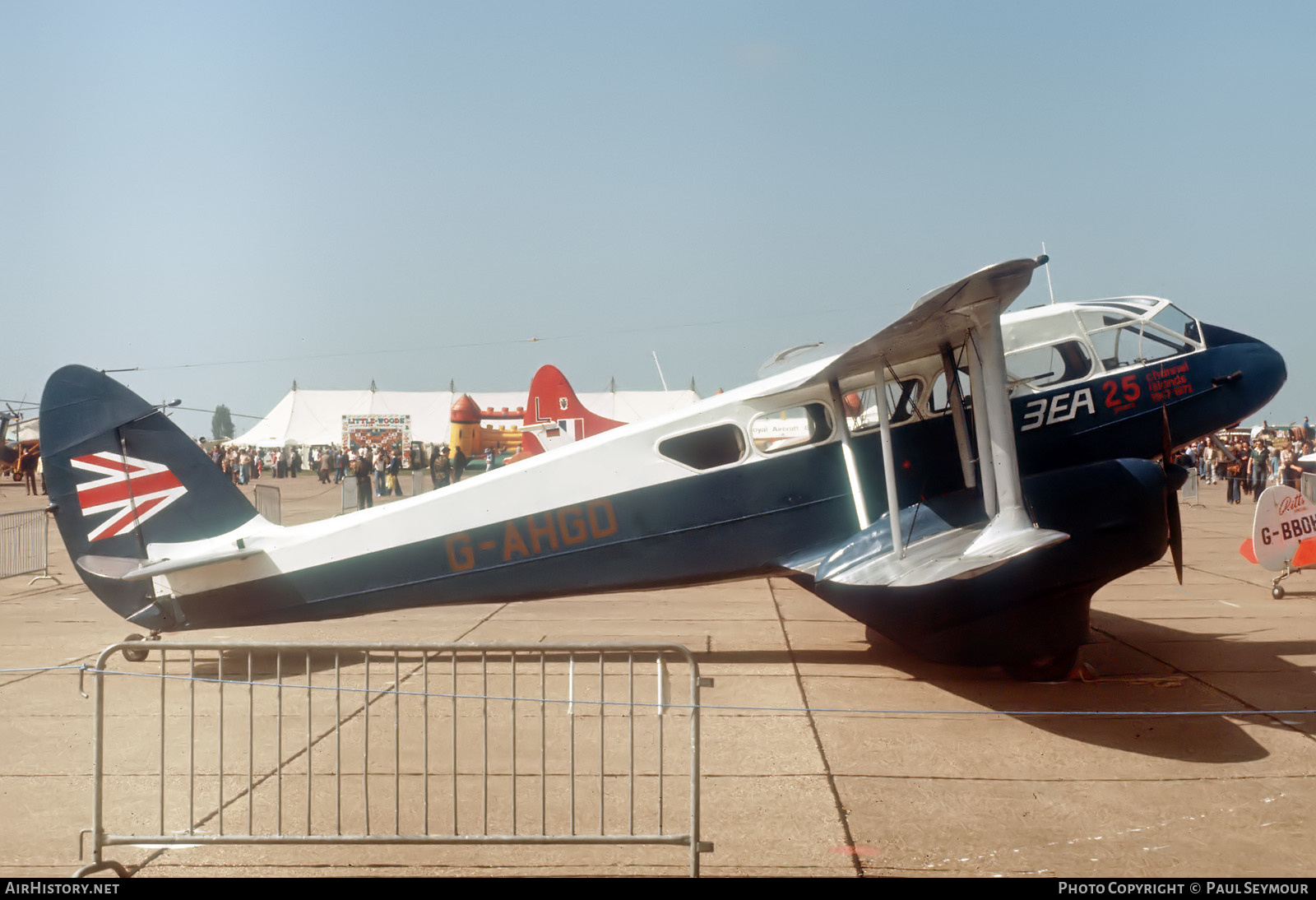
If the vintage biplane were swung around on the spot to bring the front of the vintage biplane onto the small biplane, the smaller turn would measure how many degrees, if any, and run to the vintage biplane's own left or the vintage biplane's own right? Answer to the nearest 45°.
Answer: approximately 45° to the vintage biplane's own left

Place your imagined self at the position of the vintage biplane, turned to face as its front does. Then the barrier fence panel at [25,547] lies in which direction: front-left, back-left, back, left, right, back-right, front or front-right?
back-left

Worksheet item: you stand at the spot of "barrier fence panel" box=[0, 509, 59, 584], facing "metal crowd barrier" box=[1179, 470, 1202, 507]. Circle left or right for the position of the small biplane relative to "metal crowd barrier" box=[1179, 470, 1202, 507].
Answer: right

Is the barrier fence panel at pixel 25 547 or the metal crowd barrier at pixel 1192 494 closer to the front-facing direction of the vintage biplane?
the metal crowd barrier

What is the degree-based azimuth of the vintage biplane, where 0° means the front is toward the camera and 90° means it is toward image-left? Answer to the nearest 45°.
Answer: approximately 270°

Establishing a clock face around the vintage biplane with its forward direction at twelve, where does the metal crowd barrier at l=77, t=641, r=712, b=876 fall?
The metal crowd barrier is roughly at 4 o'clock from the vintage biplane.

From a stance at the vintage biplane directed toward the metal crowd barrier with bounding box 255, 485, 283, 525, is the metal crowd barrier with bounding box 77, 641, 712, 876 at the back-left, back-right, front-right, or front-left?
back-left

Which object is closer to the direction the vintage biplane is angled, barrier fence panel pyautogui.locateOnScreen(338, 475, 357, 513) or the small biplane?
the small biplane

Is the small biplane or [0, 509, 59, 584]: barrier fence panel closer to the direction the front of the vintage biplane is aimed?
the small biplane

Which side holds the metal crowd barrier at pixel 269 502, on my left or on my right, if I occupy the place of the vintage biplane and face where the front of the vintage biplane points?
on my left

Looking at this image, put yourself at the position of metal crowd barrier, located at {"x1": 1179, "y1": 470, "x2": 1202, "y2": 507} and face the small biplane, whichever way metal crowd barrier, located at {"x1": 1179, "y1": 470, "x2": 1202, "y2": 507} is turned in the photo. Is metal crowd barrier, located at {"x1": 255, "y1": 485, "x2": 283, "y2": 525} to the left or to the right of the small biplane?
right

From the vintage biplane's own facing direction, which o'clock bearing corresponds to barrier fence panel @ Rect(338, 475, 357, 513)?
The barrier fence panel is roughly at 8 o'clock from the vintage biplane.

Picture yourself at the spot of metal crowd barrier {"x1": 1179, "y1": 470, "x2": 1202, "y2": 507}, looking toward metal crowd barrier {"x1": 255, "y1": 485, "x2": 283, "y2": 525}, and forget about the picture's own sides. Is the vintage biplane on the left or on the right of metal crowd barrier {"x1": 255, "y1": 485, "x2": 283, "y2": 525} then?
left
